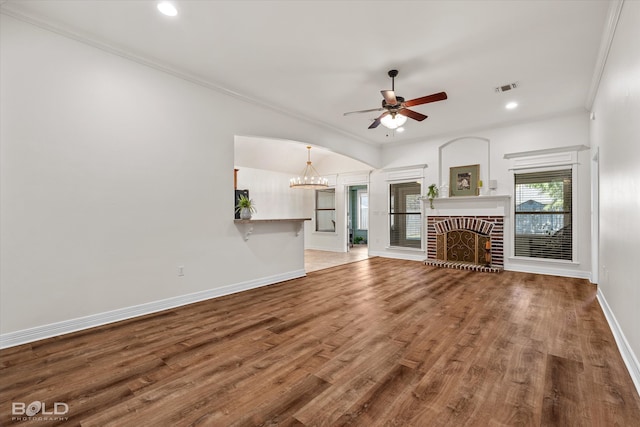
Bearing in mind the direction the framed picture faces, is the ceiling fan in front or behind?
in front

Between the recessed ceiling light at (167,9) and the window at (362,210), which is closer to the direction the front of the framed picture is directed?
the recessed ceiling light

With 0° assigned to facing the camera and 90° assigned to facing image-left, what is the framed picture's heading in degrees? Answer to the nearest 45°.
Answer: approximately 0°

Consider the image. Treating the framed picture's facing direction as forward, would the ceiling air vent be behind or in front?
in front

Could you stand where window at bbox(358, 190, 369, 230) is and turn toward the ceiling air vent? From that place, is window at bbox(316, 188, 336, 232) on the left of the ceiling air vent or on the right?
right

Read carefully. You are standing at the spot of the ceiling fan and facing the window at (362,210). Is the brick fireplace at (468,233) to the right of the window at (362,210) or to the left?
right
